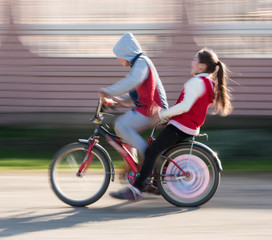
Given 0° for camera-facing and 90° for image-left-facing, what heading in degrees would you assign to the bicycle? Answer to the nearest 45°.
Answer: approximately 90°

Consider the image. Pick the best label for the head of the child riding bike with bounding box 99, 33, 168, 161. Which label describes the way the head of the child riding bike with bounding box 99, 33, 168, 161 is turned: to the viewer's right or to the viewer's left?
to the viewer's left

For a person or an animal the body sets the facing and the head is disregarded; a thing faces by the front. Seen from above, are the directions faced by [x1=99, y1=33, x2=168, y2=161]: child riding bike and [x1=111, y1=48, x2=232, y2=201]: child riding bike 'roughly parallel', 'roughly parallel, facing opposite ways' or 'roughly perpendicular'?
roughly parallel

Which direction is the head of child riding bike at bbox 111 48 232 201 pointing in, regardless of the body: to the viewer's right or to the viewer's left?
to the viewer's left

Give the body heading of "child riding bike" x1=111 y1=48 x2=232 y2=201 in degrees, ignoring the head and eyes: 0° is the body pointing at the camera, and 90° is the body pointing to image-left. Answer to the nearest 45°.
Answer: approximately 90°

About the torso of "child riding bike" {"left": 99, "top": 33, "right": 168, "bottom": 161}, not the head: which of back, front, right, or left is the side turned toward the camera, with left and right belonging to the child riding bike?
left
